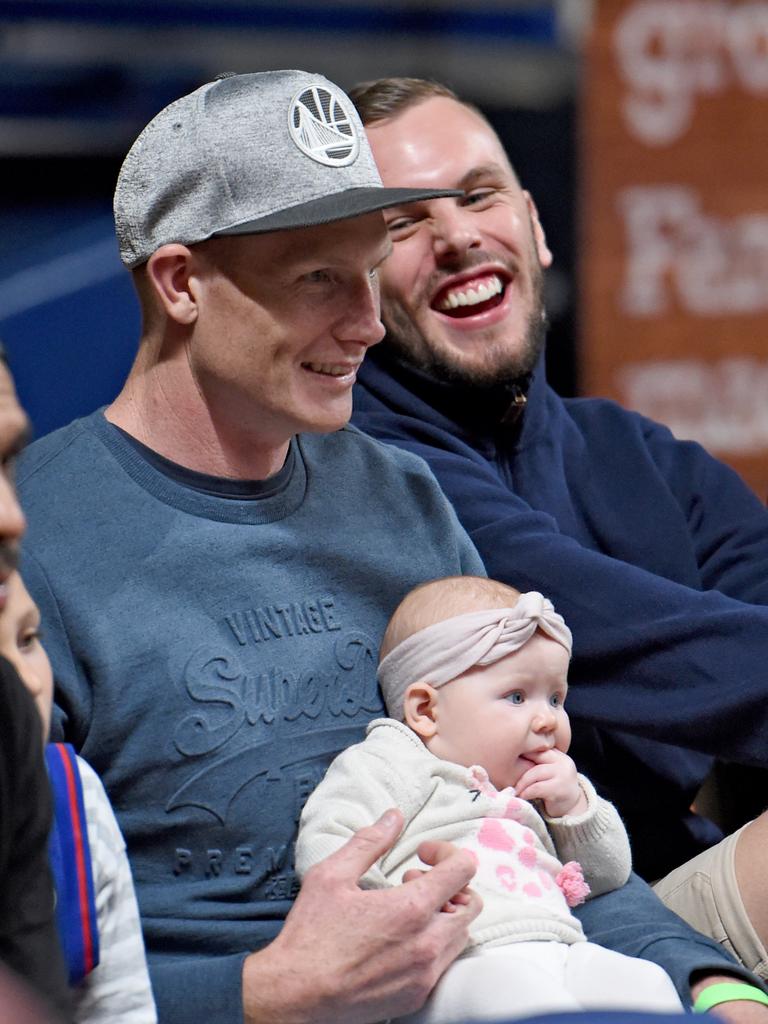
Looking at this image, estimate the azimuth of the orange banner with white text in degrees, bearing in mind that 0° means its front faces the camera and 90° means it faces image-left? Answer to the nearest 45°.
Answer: approximately 0°

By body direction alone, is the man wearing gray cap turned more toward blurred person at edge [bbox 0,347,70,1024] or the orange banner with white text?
the blurred person at edge

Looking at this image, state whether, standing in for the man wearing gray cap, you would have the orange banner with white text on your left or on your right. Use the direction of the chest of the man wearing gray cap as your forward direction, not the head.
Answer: on your left

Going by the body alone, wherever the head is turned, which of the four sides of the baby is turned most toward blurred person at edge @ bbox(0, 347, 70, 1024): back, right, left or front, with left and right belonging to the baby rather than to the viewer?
right

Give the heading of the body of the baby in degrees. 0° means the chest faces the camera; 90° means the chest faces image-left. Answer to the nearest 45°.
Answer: approximately 315°

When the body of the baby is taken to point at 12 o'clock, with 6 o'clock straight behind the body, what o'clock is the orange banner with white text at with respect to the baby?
The orange banner with white text is roughly at 8 o'clock from the baby.

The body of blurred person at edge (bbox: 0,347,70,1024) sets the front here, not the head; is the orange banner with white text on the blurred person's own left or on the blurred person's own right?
on the blurred person's own left

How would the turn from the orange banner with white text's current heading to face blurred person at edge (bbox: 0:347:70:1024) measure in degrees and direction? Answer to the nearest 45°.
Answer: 0° — it already faces them

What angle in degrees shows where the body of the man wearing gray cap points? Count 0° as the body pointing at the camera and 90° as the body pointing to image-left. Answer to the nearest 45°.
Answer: approximately 315°
